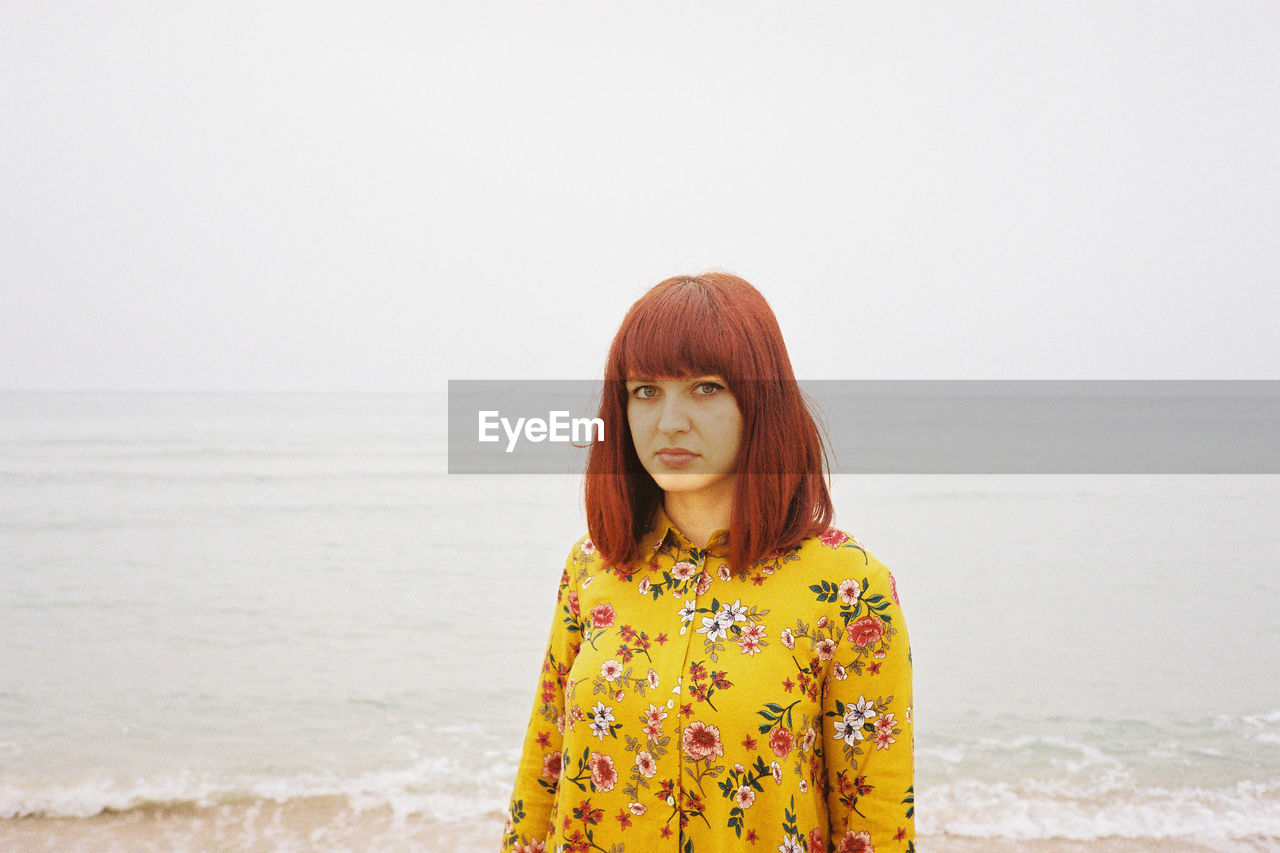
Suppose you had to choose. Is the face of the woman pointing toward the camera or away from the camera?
toward the camera

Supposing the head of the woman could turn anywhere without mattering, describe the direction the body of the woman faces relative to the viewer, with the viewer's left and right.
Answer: facing the viewer and to the left of the viewer
